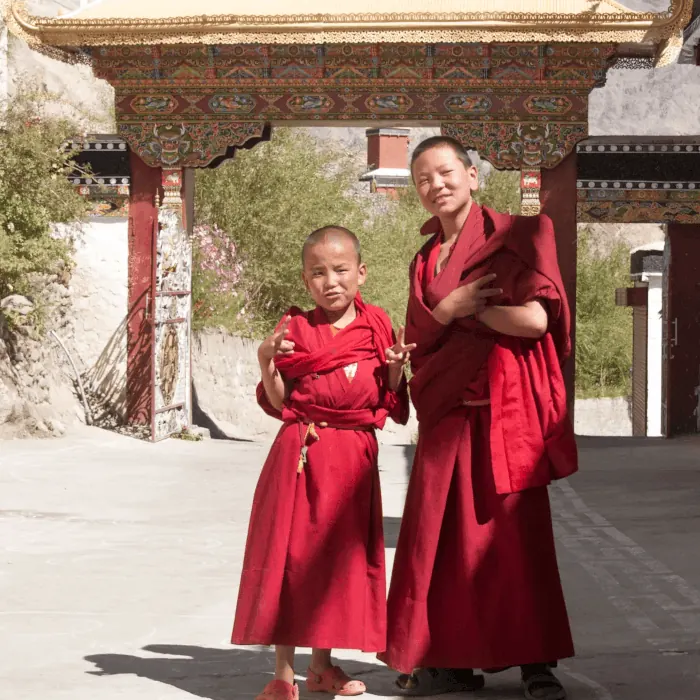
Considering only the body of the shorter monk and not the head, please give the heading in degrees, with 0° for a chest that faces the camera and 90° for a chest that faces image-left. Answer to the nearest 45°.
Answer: approximately 0°

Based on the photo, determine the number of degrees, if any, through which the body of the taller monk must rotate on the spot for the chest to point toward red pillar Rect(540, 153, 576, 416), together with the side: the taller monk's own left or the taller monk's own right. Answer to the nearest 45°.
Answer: approximately 135° to the taller monk's own right

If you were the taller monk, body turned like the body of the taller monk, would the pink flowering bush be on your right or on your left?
on your right

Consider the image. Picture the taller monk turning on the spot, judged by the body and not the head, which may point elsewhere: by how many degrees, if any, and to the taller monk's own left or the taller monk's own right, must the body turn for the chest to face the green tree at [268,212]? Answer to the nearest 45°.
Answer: approximately 135° to the taller monk's own right

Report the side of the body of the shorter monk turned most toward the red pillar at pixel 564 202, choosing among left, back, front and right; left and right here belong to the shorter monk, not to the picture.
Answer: back

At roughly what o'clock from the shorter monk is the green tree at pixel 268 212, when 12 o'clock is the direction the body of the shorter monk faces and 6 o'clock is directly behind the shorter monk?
The green tree is roughly at 6 o'clock from the shorter monk.

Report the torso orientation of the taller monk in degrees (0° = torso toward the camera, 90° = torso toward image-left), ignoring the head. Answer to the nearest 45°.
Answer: approximately 45°

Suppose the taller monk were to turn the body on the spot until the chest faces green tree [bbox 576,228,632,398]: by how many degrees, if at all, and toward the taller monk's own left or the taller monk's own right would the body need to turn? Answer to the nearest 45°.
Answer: approximately 135° to the taller monk's own right

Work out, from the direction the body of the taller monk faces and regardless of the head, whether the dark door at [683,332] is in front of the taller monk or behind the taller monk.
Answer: behind

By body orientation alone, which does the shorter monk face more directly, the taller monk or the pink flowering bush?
the taller monk
